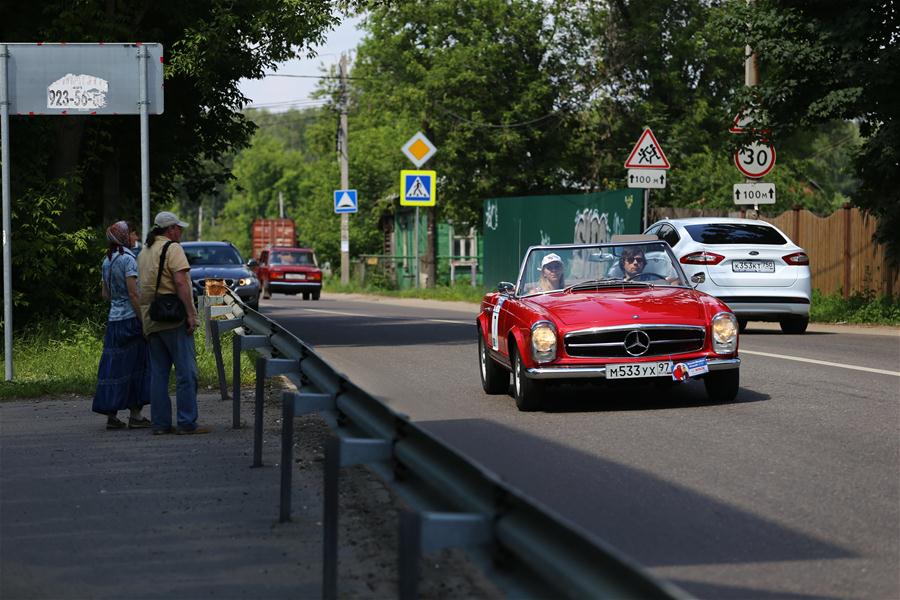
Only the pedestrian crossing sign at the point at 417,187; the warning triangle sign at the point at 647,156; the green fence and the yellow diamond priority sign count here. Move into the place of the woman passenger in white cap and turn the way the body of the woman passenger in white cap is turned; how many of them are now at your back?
4

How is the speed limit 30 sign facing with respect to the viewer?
toward the camera

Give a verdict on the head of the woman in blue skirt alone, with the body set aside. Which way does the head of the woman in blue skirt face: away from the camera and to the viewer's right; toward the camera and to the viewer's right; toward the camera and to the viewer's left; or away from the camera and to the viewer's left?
away from the camera and to the viewer's right

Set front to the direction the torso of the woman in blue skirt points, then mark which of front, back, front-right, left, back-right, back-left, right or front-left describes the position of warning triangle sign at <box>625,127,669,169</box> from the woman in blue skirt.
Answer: front

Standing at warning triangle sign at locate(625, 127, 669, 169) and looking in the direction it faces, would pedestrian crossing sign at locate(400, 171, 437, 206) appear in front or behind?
behind

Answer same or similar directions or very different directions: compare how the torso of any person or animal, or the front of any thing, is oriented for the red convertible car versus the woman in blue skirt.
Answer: very different directions

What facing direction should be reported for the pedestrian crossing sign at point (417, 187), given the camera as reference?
facing the viewer

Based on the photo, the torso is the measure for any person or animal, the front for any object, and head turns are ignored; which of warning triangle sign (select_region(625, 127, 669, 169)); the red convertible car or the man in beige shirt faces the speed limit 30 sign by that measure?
the man in beige shirt

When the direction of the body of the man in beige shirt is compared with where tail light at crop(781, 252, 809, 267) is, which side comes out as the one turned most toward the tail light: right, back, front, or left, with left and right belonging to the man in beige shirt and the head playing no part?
front

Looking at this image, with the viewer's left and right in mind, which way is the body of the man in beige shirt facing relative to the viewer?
facing away from the viewer and to the right of the viewer

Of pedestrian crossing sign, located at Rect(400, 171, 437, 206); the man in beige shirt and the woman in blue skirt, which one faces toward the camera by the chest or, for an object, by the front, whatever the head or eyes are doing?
the pedestrian crossing sign
